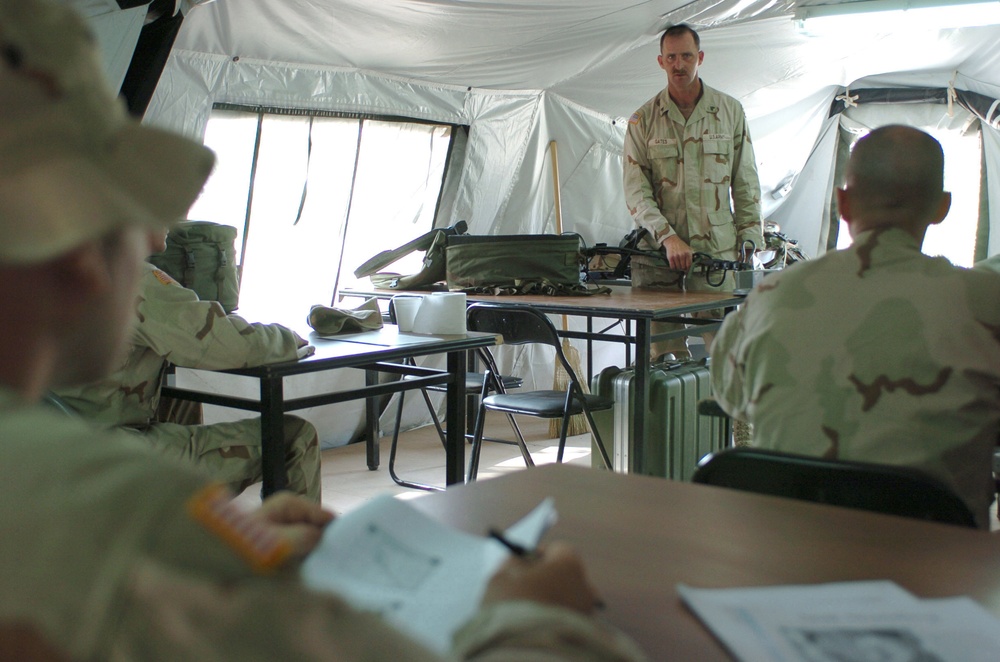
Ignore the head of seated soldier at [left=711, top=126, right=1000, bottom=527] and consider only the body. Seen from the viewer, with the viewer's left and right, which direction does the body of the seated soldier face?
facing away from the viewer

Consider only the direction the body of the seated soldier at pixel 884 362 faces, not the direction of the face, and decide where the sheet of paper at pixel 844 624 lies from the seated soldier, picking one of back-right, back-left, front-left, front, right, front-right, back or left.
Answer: back

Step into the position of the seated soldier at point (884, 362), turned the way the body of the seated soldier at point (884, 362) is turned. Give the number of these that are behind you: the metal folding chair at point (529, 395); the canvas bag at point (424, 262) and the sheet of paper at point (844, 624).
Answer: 1

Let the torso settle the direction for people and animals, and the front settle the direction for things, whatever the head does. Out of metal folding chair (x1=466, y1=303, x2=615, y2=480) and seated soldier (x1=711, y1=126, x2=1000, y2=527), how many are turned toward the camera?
0

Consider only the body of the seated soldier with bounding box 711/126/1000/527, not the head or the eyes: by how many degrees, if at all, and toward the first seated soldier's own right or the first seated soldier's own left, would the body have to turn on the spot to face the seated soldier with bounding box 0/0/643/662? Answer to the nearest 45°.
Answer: approximately 180°

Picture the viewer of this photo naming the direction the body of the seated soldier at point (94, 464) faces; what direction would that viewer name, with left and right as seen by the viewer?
facing away from the viewer and to the right of the viewer

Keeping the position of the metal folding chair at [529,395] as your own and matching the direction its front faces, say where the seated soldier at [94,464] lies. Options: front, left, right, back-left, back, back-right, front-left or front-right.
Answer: back-right

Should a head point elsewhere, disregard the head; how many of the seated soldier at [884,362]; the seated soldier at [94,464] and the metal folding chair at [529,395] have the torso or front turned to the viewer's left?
0

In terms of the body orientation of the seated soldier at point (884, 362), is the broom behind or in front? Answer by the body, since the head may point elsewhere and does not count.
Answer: in front

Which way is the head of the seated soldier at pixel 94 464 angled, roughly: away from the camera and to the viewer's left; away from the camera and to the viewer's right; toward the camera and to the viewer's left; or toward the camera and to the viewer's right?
away from the camera and to the viewer's right

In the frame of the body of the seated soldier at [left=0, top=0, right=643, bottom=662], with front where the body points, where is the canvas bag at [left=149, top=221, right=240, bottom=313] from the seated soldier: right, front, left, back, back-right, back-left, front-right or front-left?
front-left
